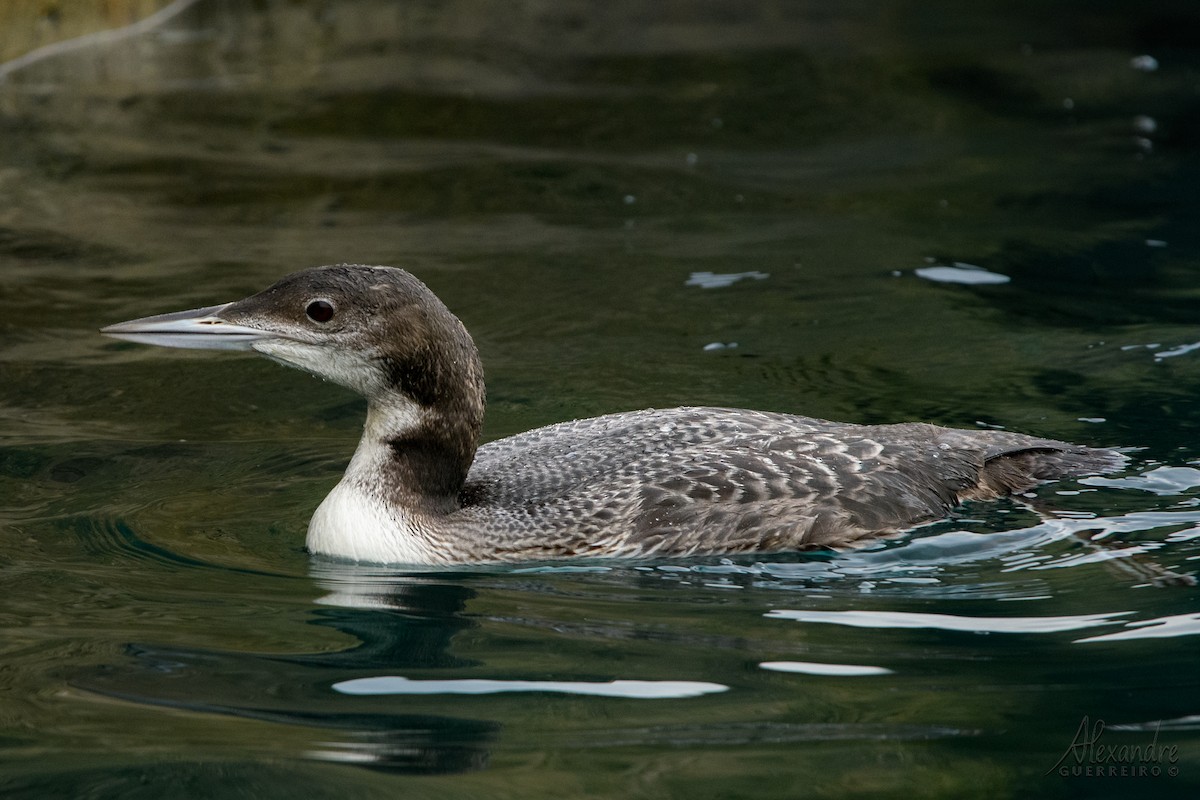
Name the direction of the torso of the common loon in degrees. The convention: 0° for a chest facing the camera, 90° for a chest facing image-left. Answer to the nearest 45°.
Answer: approximately 90°
